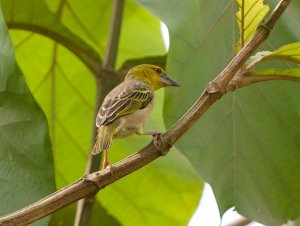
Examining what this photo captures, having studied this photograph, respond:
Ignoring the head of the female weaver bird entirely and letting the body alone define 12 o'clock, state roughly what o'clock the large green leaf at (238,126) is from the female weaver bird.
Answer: The large green leaf is roughly at 12 o'clock from the female weaver bird.

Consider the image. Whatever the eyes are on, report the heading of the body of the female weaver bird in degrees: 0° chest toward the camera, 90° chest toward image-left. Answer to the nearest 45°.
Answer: approximately 270°

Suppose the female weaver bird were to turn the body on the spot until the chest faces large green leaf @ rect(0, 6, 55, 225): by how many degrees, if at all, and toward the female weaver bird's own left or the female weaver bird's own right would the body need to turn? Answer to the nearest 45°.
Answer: approximately 135° to the female weaver bird's own left
